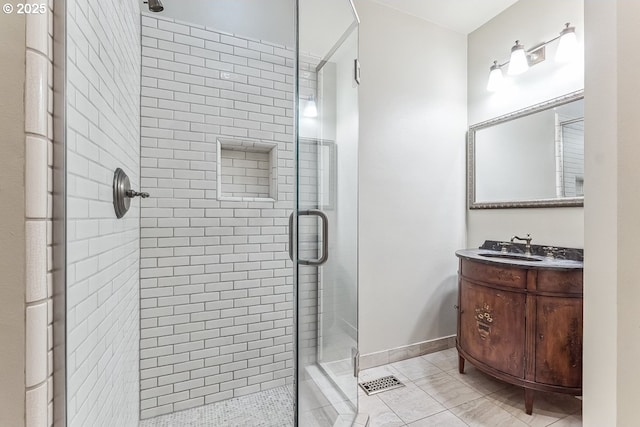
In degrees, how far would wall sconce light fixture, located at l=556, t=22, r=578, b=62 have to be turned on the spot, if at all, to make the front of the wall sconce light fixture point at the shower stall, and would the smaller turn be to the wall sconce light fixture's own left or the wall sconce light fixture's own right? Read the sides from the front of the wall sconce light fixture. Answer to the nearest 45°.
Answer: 0° — it already faces it

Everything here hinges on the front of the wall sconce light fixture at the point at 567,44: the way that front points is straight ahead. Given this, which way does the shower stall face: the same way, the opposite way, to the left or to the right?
to the left

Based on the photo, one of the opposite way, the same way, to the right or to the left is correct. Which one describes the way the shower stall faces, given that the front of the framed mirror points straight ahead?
to the left

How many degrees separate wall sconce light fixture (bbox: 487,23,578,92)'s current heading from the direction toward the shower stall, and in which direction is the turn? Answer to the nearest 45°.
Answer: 0° — it already faces it
